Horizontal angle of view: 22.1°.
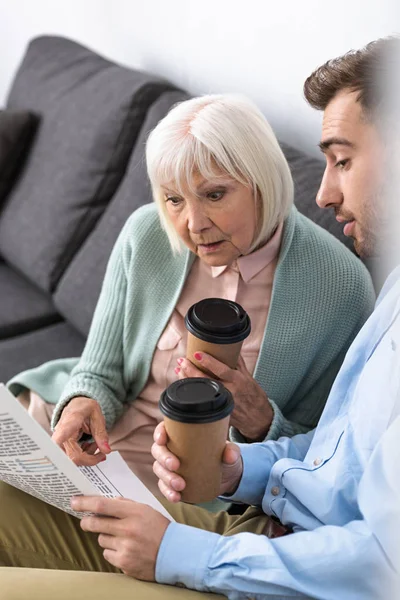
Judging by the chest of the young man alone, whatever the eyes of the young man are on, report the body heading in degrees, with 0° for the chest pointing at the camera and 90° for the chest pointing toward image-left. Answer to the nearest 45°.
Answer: approximately 90°

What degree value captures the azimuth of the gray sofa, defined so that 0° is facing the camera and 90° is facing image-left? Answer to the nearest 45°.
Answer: approximately 45°

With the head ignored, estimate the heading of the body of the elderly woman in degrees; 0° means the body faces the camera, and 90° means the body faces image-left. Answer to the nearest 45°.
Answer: approximately 45°
